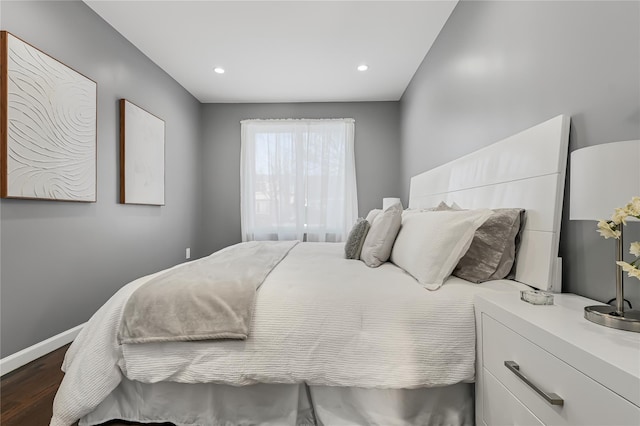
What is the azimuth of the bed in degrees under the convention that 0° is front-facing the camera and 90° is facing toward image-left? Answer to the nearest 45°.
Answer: approximately 90°

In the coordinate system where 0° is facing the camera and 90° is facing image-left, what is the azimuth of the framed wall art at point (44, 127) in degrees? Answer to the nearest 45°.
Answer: approximately 315°

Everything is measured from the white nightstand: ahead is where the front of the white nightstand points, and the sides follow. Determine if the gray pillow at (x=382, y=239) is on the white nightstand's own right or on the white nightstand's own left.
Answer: on the white nightstand's own right

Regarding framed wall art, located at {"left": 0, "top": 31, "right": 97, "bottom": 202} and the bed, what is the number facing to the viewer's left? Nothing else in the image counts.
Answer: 1

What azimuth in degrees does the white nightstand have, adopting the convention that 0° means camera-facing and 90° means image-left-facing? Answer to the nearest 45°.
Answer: approximately 45°

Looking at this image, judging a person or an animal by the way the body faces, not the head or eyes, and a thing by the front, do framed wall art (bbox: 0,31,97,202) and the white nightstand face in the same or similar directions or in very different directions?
very different directions

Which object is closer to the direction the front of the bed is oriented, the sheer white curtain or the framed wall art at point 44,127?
the framed wall art

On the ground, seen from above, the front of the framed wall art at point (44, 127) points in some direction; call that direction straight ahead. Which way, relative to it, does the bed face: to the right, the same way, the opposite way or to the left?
the opposite way

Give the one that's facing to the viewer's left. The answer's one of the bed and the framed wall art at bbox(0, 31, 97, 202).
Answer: the bed
